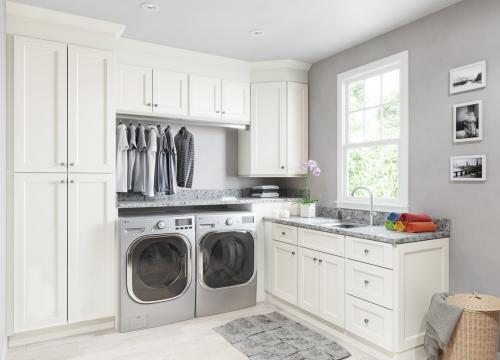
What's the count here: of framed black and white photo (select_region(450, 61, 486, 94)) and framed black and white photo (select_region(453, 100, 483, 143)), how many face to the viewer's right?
0

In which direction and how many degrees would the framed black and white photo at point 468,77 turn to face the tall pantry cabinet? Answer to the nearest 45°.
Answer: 0° — it already faces it

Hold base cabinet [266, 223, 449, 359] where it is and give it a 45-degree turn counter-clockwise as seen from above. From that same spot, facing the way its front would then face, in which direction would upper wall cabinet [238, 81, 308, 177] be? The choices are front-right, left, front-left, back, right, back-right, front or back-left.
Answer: back-right

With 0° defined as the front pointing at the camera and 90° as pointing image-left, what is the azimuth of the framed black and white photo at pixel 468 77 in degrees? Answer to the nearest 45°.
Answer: approximately 45°

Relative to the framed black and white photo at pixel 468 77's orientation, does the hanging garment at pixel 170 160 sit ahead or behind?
ahead

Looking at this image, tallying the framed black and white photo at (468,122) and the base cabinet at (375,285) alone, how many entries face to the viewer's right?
0

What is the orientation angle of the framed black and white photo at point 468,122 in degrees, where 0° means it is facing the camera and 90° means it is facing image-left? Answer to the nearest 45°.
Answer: approximately 45°

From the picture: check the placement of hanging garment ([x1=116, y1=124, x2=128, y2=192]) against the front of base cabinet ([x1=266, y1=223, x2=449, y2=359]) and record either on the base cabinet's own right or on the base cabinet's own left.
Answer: on the base cabinet's own right

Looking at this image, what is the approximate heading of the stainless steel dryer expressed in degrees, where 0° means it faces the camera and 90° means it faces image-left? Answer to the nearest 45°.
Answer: approximately 315°

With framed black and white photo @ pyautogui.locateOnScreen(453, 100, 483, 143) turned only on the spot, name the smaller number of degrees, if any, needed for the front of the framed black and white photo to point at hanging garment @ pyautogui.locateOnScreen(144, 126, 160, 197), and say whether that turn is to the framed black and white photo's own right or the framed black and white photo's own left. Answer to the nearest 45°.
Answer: approximately 45° to the framed black and white photo's own right

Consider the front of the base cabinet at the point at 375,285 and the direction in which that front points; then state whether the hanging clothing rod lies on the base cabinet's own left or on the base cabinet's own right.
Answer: on the base cabinet's own right
